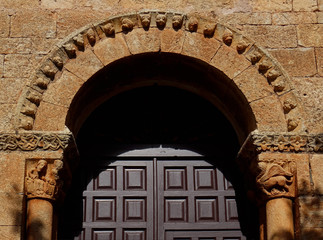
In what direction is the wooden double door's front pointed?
toward the camera
